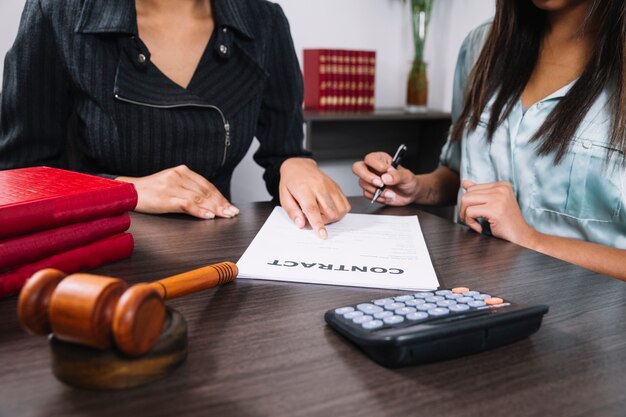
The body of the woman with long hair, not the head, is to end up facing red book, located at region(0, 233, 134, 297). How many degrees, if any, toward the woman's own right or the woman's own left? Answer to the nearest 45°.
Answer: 0° — they already face it

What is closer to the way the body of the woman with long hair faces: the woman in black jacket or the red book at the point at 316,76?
the woman in black jacket

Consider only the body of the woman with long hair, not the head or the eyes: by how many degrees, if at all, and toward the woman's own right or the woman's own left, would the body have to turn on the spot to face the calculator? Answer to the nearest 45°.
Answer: approximately 45° to the woman's own left

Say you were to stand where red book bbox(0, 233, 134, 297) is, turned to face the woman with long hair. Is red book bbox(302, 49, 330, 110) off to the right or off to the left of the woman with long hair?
left

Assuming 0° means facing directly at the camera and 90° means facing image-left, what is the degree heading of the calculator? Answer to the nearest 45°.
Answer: approximately 45°

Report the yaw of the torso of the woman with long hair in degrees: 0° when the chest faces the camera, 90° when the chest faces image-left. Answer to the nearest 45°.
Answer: approximately 45°

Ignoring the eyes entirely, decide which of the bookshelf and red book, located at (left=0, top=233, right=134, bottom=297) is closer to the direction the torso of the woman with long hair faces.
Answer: the red book
